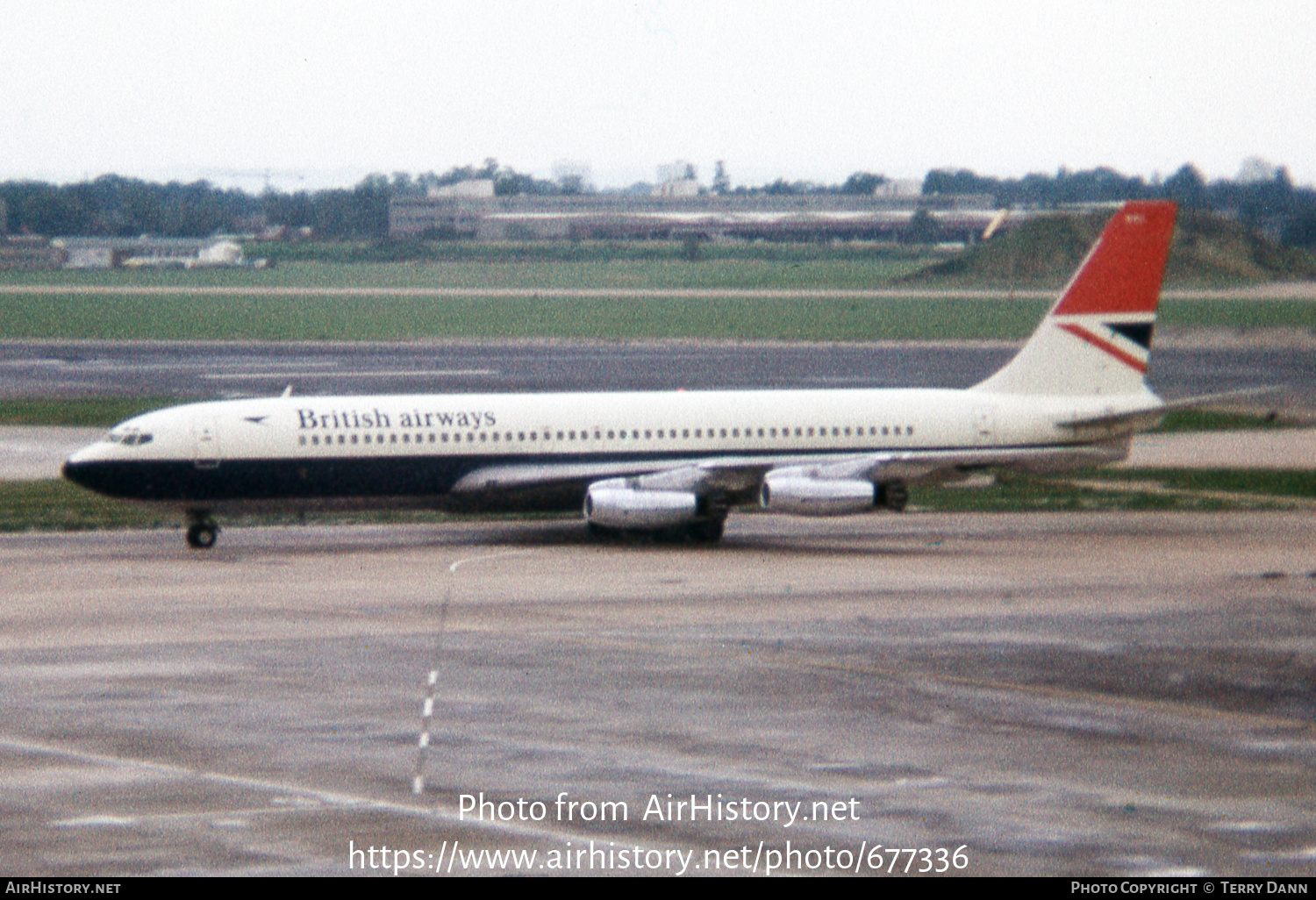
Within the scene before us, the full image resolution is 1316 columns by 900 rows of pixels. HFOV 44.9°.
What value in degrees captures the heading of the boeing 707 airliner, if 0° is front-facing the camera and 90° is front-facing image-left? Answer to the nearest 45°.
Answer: approximately 90°
